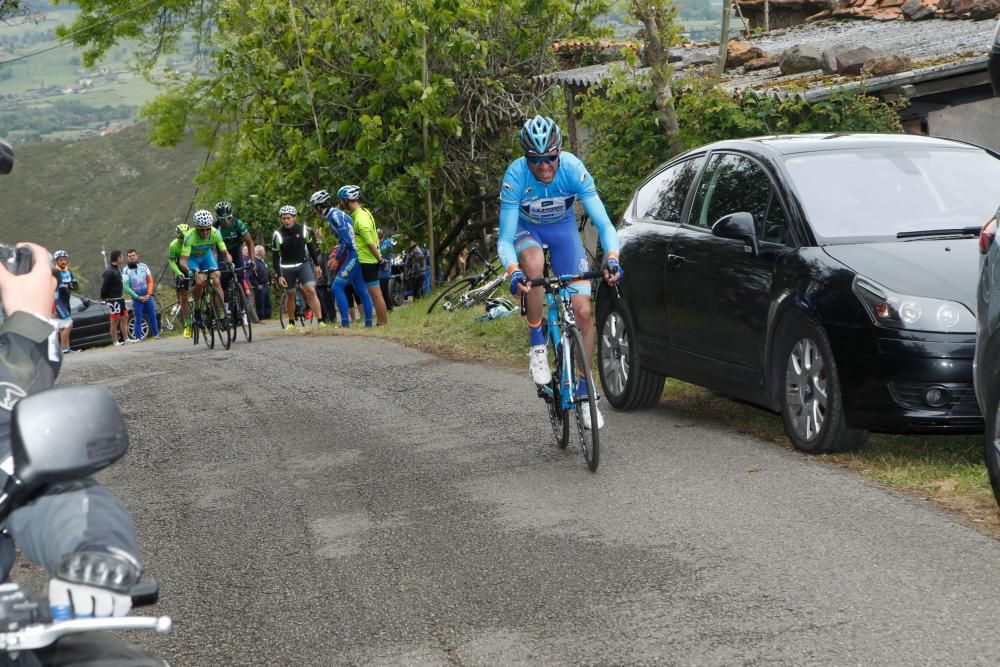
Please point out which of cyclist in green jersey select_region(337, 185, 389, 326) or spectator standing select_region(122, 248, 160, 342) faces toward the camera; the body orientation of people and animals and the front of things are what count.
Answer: the spectator standing

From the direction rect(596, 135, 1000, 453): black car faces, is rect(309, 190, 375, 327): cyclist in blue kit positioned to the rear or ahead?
to the rear

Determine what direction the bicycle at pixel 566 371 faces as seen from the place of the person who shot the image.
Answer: facing the viewer

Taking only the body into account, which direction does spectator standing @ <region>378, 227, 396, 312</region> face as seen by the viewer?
to the viewer's left

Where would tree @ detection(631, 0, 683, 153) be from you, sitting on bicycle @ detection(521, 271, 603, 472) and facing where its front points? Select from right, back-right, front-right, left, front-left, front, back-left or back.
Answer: back

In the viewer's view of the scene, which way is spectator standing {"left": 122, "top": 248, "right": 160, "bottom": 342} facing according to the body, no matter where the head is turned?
toward the camera

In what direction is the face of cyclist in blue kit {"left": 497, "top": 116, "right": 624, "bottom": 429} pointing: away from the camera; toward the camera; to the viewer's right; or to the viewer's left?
toward the camera

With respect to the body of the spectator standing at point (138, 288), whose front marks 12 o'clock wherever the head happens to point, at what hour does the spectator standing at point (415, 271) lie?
the spectator standing at point (415, 271) is roughly at 9 o'clock from the spectator standing at point (138, 288).

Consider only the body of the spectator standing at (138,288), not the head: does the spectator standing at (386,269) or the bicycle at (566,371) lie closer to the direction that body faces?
the bicycle

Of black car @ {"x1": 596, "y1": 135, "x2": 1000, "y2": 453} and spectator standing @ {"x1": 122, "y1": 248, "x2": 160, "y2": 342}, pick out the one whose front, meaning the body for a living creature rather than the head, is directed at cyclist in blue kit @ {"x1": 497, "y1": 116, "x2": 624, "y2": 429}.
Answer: the spectator standing

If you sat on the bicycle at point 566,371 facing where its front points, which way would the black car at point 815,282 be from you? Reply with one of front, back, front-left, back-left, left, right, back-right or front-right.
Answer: left

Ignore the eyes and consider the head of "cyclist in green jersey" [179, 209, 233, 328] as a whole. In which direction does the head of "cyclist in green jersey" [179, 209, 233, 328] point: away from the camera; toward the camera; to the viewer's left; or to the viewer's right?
toward the camera

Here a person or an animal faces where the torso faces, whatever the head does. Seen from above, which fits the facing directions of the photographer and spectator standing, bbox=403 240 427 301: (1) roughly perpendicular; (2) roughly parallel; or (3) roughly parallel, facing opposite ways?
roughly perpendicular

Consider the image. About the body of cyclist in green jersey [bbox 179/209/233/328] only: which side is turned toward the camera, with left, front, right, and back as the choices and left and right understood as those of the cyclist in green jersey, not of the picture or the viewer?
front

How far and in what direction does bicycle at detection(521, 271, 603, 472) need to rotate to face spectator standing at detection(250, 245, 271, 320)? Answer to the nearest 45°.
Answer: approximately 180°
